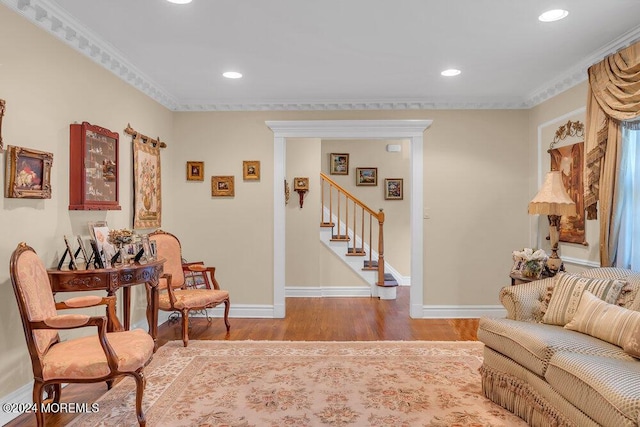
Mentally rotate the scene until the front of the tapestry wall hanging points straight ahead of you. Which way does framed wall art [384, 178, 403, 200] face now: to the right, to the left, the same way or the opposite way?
to the right

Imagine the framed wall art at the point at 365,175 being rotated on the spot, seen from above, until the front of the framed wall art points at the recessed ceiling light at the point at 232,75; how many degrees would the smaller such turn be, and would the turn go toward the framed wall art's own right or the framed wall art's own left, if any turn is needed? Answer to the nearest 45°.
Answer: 0° — it already faces it

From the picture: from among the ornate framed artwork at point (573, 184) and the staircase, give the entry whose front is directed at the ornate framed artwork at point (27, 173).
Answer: the ornate framed artwork at point (573, 184)

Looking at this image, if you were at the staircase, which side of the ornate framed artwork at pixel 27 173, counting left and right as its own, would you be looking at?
left

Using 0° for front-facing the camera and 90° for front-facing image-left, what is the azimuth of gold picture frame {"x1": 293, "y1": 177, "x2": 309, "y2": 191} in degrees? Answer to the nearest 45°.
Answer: approximately 0°

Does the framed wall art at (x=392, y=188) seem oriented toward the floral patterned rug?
yes

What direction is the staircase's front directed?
to the viewer's right

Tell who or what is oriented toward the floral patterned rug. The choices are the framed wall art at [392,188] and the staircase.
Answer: the framed wall art

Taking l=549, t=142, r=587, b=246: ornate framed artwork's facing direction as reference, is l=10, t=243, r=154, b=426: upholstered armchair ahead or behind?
ahead

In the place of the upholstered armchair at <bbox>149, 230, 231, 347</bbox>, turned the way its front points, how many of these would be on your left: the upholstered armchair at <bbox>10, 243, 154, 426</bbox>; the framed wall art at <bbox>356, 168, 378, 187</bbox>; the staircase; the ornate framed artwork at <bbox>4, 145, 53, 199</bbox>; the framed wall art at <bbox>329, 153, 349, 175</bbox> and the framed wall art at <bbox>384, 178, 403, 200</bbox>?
4

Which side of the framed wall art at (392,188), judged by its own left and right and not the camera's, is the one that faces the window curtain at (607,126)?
front

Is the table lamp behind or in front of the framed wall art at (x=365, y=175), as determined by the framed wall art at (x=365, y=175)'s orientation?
in front

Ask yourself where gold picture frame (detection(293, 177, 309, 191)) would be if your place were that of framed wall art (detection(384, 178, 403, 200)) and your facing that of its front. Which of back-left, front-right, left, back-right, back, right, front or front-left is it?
front-right

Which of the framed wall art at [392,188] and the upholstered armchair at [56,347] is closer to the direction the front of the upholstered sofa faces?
the upholstered armchair
